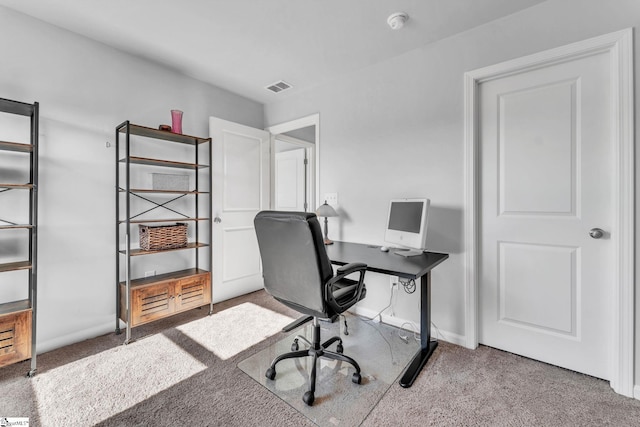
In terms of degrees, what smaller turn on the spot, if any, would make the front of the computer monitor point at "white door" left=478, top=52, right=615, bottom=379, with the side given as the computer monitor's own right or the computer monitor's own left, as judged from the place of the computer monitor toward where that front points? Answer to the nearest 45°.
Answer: approximately 135° to the computer monitor's own left

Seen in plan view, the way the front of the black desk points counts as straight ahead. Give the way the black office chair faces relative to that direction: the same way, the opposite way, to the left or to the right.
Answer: the opposite way

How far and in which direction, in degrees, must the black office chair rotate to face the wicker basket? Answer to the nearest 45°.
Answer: approximately 90° to its left

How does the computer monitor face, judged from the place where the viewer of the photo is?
facing the viewer and to the left of the viewer

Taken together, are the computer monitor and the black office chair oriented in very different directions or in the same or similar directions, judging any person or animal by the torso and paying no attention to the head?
very different directions

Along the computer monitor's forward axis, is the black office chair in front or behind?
in front

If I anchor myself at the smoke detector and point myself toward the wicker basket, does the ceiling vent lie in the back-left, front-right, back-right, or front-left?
front-right

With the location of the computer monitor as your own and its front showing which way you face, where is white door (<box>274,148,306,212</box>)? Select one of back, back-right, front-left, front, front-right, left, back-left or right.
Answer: right

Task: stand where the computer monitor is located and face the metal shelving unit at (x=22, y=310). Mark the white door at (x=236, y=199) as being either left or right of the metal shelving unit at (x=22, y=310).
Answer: right

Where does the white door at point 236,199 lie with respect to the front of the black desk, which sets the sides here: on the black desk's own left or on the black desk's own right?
on the black desk's own right

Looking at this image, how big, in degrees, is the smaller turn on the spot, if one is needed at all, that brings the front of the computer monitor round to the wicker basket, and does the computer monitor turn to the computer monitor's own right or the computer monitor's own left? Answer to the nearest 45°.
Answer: approximately 45° to the computer monitor's own right

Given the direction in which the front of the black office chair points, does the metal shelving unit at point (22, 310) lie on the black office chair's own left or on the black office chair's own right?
on the black office chair's own left

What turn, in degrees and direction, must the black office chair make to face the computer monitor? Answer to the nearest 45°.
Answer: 0° — it already faces it

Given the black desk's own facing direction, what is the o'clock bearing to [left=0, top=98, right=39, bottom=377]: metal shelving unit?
The metal shelving unit is roughly at 1 o'clock from the black desk.

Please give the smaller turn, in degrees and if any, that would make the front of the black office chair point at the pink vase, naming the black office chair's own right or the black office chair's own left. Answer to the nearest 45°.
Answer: approximately 90° to the black office chair's own left

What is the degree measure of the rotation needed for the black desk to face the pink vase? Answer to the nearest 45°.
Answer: approximately 45° to its right

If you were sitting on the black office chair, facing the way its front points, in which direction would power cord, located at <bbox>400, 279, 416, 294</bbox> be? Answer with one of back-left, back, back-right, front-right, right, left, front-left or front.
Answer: front
